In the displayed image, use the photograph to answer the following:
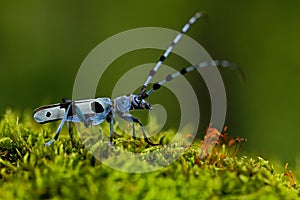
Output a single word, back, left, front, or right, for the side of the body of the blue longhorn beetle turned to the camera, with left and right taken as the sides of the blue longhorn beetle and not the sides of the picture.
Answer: right
